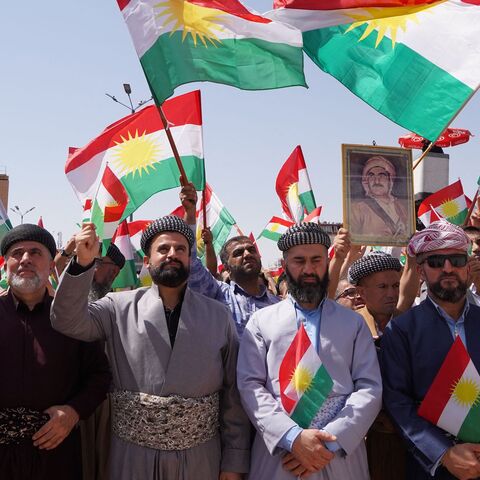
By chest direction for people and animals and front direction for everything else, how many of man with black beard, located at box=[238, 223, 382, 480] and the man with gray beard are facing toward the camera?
2

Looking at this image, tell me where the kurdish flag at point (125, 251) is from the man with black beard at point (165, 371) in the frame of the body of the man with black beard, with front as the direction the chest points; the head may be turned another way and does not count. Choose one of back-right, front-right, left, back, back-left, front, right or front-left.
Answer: back

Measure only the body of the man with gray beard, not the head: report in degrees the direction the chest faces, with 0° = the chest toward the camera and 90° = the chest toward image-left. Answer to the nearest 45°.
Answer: approximately 0°

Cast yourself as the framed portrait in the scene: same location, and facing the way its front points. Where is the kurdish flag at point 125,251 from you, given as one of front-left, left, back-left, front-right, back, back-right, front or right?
back-right

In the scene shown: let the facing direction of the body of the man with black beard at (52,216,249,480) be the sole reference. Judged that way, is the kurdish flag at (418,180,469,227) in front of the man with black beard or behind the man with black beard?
behind

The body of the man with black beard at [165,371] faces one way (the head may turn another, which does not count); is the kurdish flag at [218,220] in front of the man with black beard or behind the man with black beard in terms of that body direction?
behind

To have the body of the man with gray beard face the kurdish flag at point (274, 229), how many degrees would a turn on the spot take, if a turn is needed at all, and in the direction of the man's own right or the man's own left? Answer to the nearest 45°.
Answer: approximately 135° to the man's own left

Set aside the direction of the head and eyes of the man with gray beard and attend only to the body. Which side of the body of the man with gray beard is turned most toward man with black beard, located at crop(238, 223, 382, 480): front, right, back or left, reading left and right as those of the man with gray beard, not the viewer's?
left
